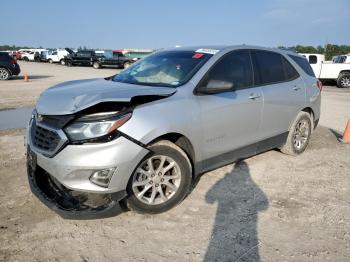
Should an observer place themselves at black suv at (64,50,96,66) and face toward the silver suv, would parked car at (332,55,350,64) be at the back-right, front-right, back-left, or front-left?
front-left

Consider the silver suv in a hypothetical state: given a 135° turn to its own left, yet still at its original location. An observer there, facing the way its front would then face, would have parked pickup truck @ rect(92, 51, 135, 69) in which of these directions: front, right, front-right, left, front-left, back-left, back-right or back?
left

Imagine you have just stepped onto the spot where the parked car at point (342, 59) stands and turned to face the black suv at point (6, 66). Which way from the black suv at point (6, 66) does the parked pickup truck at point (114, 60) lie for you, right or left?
right

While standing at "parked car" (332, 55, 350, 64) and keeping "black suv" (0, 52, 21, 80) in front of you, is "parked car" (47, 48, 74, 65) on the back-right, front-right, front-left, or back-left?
front-right

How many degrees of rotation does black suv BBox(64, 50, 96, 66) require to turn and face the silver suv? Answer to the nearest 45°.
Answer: approximately 45° to its left

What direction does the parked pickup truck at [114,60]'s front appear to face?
to the viewer's right

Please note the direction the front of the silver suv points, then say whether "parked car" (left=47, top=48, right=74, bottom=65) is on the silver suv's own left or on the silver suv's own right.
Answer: on the silver suv's own right

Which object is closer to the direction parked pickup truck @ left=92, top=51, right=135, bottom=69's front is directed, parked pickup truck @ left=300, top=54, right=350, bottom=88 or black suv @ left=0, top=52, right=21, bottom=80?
the parked pickup truck

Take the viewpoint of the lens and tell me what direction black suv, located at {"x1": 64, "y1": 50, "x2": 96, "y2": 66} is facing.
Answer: facing the viewer and to the left of the viewer

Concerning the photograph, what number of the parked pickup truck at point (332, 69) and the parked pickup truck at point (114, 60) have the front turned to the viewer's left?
1
